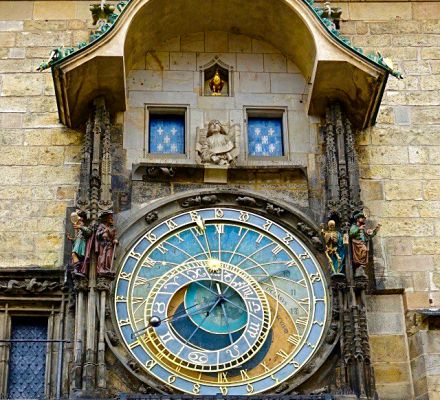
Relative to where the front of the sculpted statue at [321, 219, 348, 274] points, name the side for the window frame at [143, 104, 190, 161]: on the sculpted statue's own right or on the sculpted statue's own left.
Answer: on the sculpted statue's own right

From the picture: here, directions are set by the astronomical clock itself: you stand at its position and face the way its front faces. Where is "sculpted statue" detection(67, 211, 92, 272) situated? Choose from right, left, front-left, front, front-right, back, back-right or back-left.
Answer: right

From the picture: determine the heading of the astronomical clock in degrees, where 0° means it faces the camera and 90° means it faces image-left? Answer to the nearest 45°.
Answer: approximately 0°
